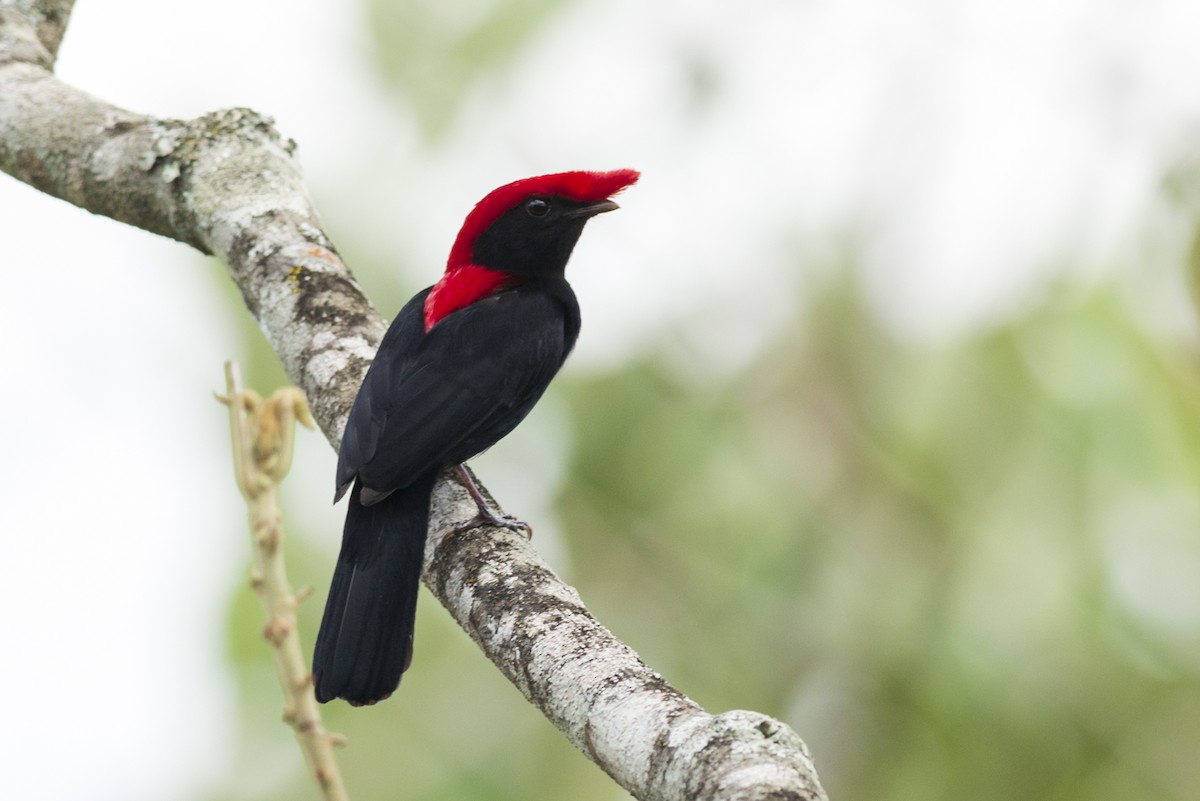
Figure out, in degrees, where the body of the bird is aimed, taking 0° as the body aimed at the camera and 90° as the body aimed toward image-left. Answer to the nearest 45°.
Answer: approximately 225°
